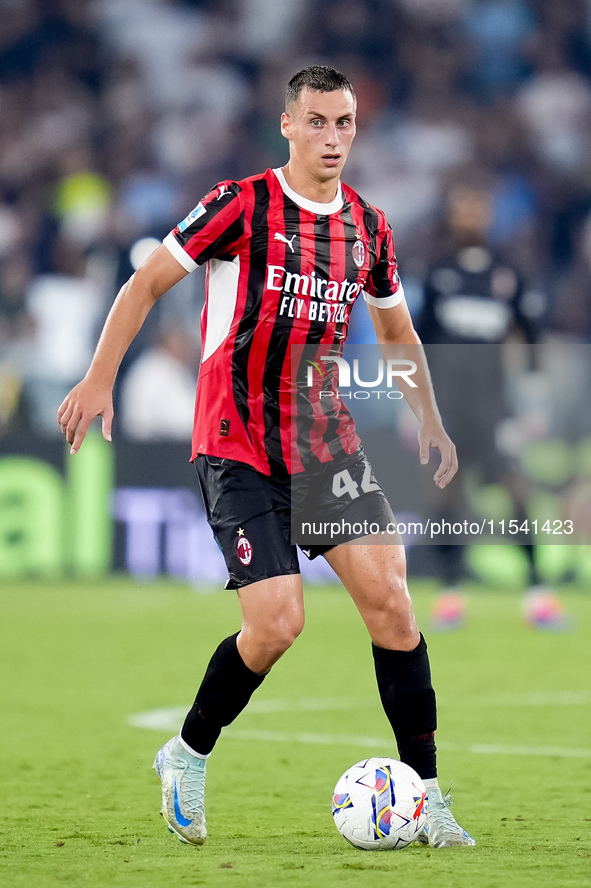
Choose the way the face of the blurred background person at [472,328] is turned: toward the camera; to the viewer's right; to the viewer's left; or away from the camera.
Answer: toward the camera

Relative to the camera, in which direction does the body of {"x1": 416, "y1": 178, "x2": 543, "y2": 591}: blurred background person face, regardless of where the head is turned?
toward the camera

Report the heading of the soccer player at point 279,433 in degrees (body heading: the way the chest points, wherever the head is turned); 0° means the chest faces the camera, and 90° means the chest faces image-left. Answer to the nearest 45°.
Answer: approximately 315°

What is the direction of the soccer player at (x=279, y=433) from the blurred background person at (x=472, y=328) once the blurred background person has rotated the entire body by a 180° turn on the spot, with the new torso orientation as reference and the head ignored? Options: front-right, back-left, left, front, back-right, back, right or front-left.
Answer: back

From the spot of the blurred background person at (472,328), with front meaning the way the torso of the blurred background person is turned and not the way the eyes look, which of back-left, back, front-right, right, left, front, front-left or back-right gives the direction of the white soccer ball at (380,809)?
front
